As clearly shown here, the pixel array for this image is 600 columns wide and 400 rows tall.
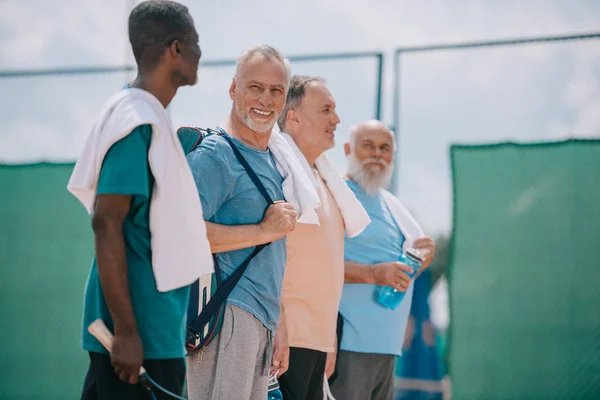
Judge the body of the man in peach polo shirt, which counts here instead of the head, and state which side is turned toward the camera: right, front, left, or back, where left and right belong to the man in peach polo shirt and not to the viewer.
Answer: right

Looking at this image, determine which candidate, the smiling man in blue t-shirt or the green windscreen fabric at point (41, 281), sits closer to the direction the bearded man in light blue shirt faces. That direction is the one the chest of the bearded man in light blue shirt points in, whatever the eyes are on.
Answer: the smiling man in blue t-shirt

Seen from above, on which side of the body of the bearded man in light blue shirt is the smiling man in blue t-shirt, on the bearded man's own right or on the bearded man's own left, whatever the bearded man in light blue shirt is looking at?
on the bearded man's own right

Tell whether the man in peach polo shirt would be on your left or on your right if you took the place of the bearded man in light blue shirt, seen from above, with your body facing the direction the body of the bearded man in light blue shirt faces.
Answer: on your right

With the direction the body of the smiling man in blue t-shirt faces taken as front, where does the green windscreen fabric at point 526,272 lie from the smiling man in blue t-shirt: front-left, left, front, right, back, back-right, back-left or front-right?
left
